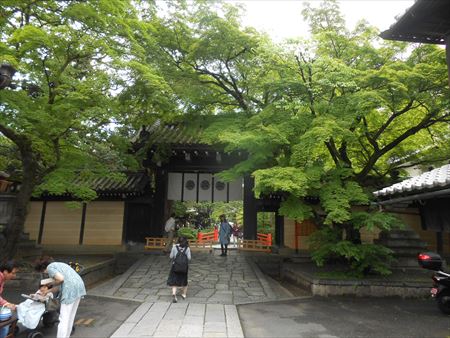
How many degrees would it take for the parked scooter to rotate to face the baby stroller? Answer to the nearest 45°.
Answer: approximately 180°

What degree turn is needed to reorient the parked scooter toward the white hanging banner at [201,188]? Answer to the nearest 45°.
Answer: approximately 135° to its left

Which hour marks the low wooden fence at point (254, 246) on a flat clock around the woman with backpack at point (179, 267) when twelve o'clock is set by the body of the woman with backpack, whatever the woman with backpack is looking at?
The low wooden fence is roughly at 1 o'clock from the woman with backpack.

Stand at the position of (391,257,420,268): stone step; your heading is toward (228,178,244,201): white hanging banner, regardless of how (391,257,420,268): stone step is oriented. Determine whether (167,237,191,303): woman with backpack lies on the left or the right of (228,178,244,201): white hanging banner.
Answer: left

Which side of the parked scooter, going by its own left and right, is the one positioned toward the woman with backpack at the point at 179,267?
back

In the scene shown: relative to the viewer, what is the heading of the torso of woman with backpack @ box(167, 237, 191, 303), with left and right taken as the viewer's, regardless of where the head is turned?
facing away from the viewer

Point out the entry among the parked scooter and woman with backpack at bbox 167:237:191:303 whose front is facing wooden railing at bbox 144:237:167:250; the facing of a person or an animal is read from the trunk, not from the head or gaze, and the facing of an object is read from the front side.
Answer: the woman with backpack

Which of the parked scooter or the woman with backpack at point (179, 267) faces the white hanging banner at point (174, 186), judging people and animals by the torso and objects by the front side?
the woman with backpack

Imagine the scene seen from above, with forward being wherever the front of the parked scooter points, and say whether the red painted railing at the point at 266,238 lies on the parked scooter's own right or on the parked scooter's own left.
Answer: on the parked scooter's own left
